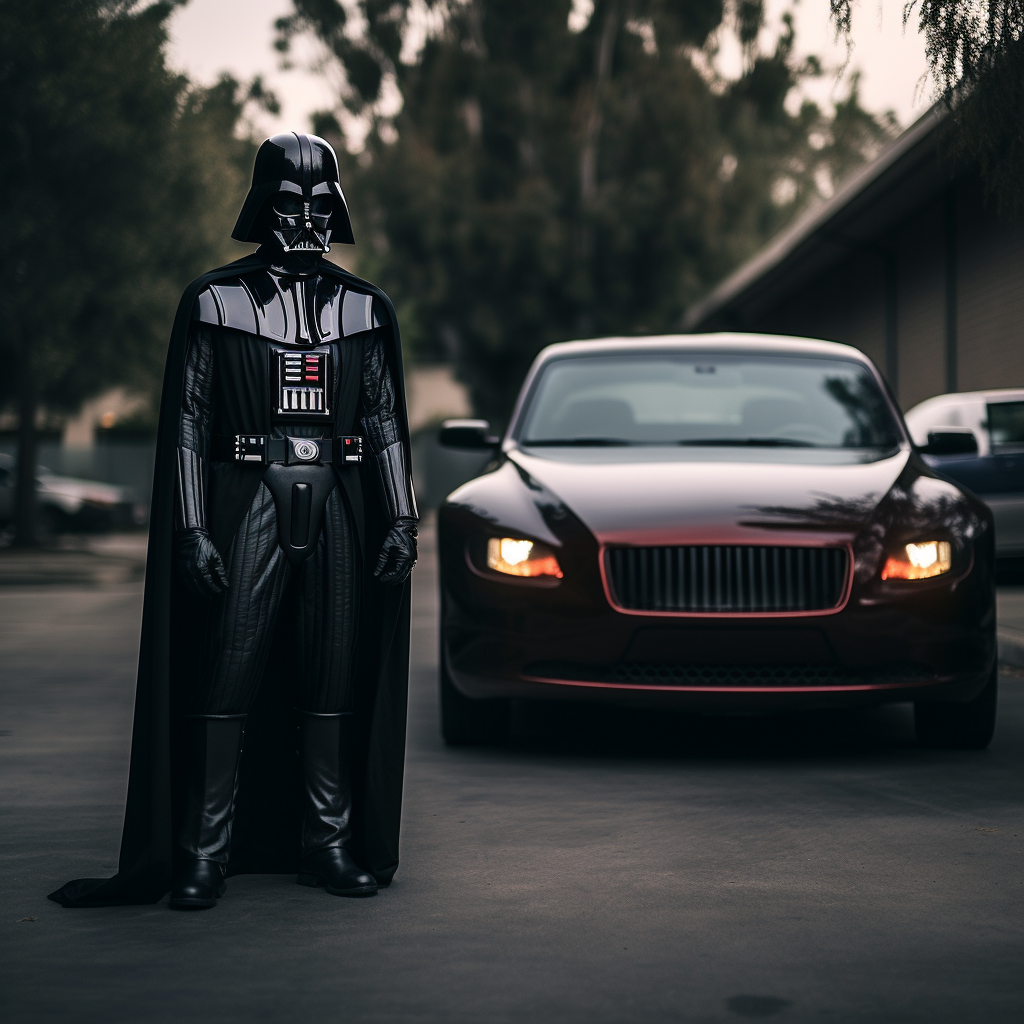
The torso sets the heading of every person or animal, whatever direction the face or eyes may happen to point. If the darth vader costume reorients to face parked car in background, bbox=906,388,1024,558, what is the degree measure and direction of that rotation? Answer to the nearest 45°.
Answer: approximately 135° to its left

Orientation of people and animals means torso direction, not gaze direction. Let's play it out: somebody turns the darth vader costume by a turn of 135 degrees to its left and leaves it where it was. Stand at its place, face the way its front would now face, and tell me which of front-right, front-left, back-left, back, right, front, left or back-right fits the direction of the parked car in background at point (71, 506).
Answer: front-left

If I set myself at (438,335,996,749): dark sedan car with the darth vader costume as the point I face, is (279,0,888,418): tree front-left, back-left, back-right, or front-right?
back-right

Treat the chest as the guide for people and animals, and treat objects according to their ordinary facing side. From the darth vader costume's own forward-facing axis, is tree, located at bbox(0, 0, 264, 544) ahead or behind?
behind

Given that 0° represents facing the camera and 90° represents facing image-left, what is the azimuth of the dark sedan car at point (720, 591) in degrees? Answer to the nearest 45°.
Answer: approximately 0°

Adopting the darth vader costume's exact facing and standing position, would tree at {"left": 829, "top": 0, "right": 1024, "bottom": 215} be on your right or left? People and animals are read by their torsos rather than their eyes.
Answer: on your left

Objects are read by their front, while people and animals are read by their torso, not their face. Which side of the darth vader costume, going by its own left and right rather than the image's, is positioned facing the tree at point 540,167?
back

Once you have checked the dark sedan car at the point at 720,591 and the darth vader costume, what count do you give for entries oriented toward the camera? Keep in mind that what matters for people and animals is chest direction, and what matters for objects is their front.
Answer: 2

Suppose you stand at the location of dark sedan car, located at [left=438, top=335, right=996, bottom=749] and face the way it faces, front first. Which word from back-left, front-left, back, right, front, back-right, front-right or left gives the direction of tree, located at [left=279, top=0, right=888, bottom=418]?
back
